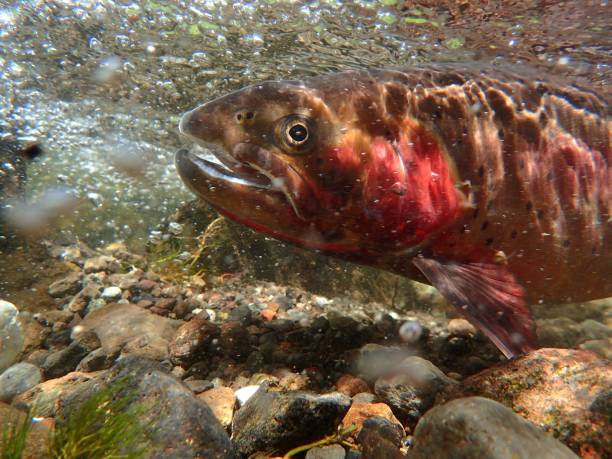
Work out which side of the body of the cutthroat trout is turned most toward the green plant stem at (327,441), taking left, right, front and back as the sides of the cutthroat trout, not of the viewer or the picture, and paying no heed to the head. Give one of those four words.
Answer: left

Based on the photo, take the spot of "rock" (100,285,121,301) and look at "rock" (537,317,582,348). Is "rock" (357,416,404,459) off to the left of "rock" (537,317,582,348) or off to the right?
right

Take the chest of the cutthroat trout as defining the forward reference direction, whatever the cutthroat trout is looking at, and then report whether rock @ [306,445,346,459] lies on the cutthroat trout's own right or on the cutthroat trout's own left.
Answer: on the cutthroat trout's own left

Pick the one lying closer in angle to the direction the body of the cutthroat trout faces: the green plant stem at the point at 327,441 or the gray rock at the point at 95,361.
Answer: the gray rock

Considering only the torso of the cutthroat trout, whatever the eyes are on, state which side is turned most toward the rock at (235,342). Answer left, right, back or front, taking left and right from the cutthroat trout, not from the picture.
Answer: front

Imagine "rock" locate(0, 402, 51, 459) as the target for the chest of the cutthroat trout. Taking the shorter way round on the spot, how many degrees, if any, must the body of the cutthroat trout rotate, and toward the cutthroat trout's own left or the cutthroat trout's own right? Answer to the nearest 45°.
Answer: approximately 45° to the cutthroat trout's own left

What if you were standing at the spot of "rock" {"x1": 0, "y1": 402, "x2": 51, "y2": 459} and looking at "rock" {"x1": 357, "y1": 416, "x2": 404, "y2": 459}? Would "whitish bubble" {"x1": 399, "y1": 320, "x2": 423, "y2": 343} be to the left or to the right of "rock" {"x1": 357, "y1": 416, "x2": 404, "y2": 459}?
left

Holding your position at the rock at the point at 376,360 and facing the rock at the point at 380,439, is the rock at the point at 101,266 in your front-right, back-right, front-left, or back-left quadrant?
back-right

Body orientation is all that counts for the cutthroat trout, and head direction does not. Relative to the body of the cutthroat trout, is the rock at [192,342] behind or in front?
in front

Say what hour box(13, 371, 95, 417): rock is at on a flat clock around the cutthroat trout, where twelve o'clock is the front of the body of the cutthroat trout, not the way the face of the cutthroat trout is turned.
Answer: The rock is roughly at 11 o'clock from the cutthroat trout.

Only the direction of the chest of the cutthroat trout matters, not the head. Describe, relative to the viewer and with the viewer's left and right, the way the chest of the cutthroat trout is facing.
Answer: facing to the left of the viewer

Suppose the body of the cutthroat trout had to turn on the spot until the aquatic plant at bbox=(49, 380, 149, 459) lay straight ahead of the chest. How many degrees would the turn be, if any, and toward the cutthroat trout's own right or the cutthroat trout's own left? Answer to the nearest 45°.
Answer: approximately 45° to the cutthroat trout's own left
